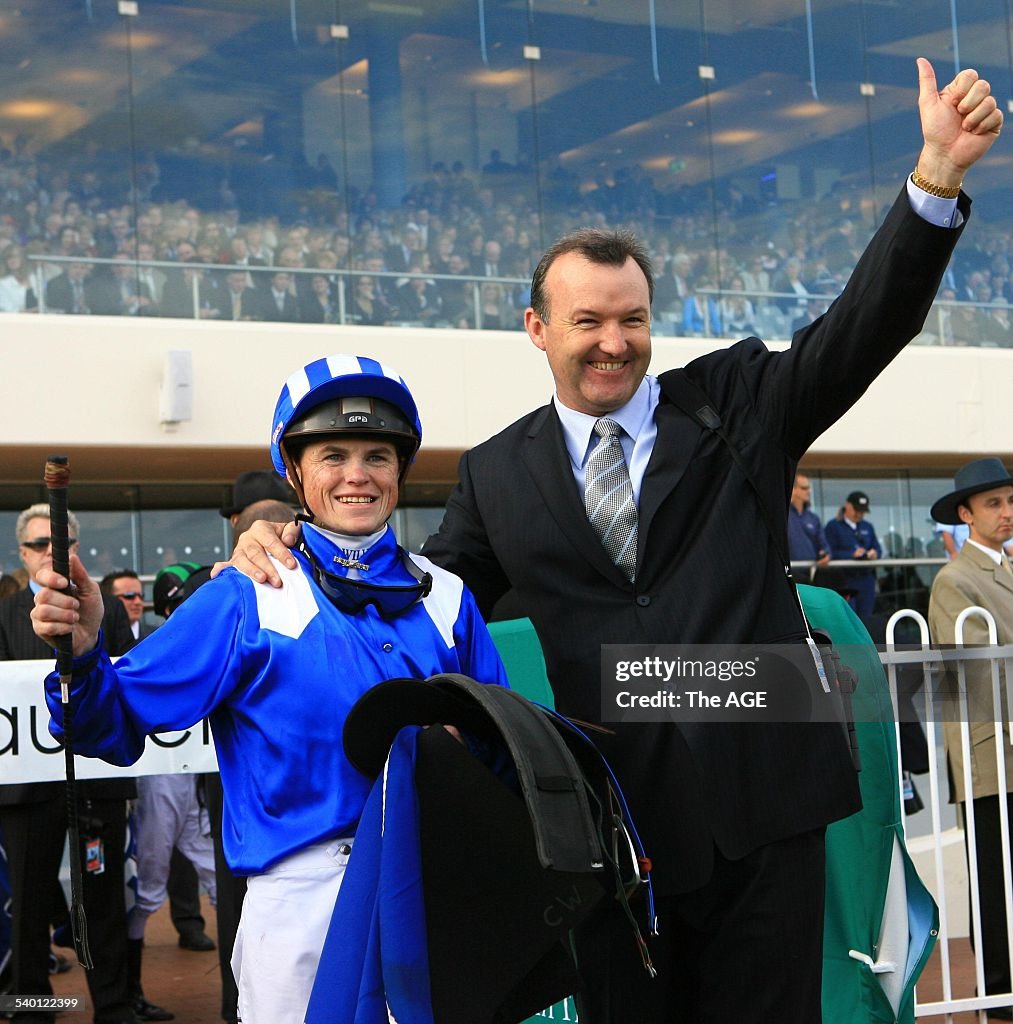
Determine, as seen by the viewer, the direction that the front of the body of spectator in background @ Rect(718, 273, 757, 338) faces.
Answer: toward the camera

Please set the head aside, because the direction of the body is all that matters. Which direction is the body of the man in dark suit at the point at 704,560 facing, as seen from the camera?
toward the camera

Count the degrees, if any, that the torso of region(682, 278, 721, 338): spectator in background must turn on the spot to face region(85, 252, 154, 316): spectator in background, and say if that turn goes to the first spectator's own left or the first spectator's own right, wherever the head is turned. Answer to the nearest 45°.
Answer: approximately 45° to the first spectator's own right

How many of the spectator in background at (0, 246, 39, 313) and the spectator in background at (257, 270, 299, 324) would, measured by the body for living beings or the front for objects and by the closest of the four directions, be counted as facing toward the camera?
2

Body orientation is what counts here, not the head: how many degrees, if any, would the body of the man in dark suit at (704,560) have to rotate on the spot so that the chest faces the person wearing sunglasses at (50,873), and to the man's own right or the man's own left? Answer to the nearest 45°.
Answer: approximately 135° to the man's own right

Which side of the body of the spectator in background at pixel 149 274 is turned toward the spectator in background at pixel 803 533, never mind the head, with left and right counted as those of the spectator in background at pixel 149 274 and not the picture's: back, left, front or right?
left

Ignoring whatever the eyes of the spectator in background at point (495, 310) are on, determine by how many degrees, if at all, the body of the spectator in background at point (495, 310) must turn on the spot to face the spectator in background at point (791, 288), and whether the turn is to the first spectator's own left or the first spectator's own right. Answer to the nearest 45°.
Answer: approximately 135° to the first spectator's own left

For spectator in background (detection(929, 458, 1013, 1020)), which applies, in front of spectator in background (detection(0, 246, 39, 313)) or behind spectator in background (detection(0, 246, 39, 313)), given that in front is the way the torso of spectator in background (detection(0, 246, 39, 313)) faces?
in front

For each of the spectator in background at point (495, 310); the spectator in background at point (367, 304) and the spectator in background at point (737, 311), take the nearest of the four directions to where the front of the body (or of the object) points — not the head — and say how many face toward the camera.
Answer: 3

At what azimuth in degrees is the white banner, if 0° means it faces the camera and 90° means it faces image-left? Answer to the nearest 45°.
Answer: approximately 0°
